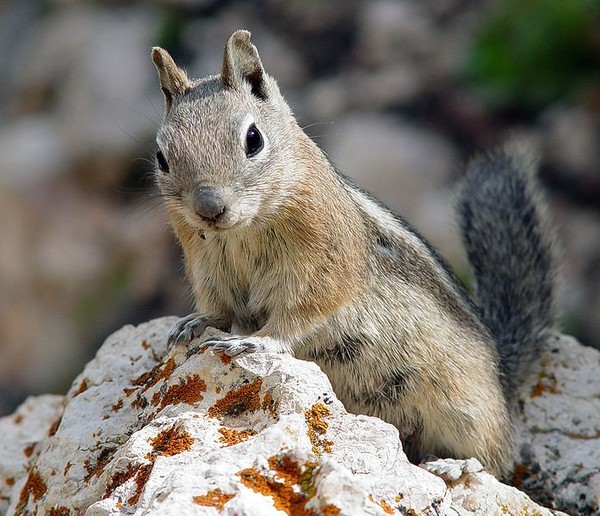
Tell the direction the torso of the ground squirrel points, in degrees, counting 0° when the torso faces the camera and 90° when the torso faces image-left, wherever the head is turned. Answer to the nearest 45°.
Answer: approximately 45°

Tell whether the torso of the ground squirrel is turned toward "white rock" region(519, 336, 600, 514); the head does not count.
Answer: no

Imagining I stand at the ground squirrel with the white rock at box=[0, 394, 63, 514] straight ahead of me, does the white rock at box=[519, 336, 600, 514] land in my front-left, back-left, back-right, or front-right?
back-right

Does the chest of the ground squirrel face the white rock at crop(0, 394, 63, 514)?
no
